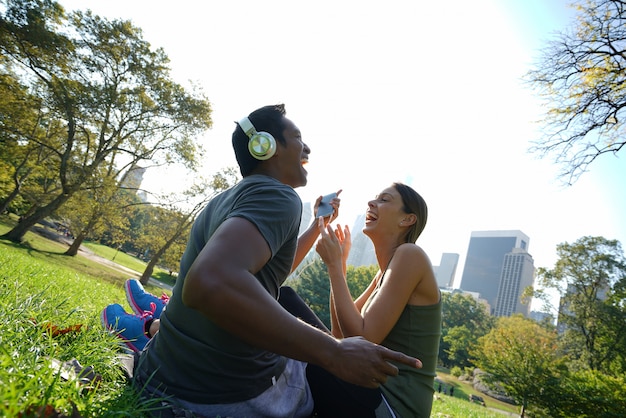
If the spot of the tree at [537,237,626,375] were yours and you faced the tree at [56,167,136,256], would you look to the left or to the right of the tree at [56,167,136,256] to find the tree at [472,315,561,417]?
left

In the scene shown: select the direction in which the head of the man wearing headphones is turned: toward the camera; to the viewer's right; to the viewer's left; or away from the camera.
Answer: to the viewer's right

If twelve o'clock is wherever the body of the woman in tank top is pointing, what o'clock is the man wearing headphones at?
The man wearing headphones is roughly at 10 o'clock from the woman in tank top.

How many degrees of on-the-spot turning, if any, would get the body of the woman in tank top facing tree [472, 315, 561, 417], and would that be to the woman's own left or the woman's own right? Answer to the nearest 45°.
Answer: approximately 135° to the woman's own right

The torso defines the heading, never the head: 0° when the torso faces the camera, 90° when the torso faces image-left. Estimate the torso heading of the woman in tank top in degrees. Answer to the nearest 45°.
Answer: approximately 90°

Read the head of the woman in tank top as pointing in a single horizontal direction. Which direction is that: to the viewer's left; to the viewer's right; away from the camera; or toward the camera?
to the viewer's left

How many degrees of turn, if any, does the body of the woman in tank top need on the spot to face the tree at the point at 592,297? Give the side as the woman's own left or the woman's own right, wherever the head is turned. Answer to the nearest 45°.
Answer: approximately 135° to the woman's own right

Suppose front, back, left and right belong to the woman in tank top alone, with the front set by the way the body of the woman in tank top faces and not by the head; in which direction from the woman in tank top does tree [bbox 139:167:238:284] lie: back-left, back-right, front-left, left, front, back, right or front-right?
front-right

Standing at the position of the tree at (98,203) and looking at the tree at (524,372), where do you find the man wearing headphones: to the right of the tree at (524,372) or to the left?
right

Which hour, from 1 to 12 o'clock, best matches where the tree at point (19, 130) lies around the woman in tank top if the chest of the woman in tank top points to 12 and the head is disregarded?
The tree is roughly at 1 o'clock from the woman in tank top.

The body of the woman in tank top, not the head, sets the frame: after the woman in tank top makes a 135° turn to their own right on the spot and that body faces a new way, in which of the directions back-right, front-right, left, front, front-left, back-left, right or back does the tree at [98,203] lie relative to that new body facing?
left
